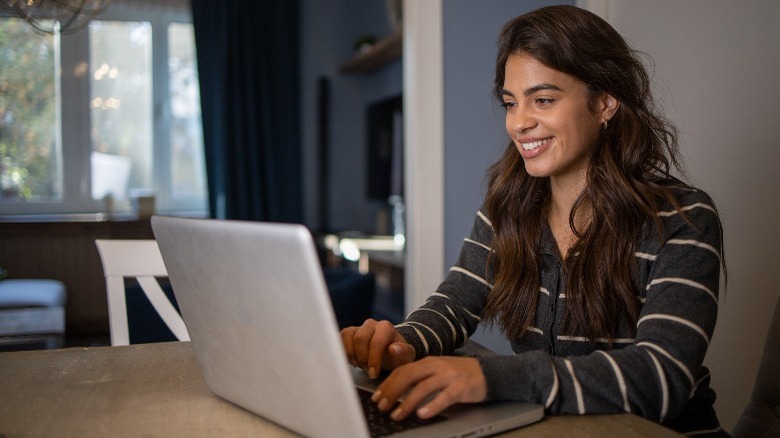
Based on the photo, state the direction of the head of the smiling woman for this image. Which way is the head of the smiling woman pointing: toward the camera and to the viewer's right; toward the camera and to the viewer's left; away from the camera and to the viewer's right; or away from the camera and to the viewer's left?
toward the camera and to the viewer's left

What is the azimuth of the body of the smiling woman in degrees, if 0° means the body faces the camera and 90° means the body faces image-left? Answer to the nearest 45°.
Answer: approximately 45°

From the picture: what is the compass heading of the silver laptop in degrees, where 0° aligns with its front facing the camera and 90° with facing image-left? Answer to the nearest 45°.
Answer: approximately 225°

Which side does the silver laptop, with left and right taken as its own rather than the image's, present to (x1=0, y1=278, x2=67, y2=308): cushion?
left

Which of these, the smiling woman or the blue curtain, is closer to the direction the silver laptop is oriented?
the smiling woman

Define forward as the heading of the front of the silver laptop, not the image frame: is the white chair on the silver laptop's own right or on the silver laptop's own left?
on the silver laptop's own left

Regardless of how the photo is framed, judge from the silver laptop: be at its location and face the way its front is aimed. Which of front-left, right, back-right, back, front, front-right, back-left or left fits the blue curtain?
front-left

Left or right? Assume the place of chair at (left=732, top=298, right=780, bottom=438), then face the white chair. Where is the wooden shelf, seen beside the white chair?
right

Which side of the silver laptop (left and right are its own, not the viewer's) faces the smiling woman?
front

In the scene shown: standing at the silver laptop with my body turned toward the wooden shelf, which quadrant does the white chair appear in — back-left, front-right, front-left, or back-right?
front-left

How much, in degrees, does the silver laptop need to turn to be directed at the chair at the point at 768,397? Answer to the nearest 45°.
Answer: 0° — it already faces it

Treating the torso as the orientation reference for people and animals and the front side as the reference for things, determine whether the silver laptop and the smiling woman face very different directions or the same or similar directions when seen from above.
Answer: very different directions

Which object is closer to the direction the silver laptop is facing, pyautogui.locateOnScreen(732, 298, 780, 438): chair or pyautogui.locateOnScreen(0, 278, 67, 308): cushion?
the chair

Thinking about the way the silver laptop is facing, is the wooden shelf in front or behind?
in front
